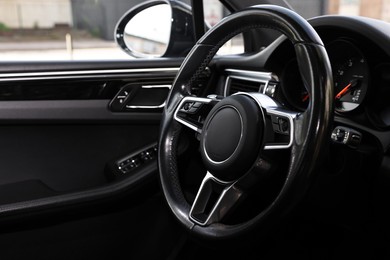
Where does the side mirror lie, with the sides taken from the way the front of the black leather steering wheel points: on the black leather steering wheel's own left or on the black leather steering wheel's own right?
on the black leather steering wheel's own right

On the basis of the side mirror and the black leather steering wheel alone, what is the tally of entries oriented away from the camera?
0

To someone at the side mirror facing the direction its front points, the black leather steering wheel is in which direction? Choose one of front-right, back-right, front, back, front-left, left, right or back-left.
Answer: front-left

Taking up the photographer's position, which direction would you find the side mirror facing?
facing the viewer and to the left of the viewer

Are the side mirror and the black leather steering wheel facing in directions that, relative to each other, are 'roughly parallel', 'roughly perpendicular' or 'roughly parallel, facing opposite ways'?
roughly parallel
